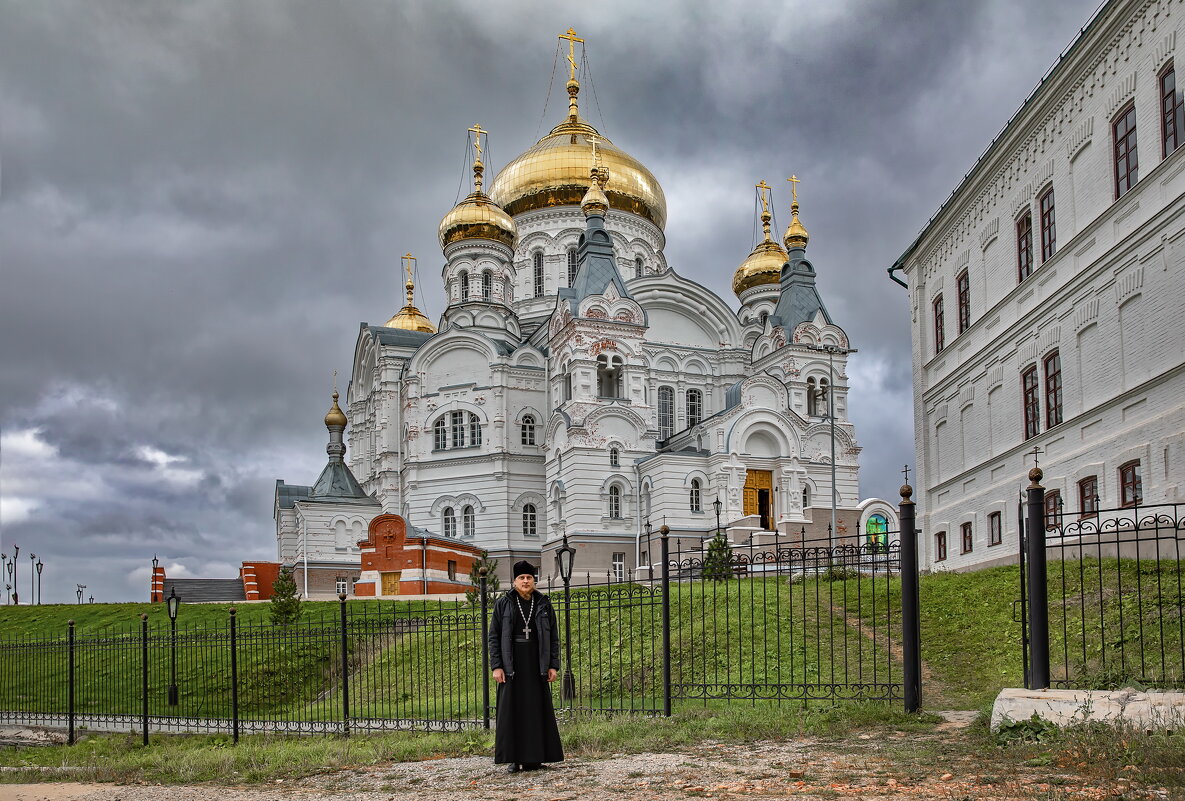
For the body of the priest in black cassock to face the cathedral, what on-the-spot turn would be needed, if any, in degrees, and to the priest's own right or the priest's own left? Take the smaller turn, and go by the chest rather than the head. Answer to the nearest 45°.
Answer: approximately 180°

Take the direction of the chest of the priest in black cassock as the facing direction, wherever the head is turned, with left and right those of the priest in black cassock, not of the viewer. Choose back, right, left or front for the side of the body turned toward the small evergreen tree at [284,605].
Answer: back

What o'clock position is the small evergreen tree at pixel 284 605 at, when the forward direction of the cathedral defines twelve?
The small evergreen tree is roughly at 2 o'clock from the cathedral.

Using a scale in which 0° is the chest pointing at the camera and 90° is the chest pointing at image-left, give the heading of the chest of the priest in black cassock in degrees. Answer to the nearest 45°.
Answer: approximately 0°
